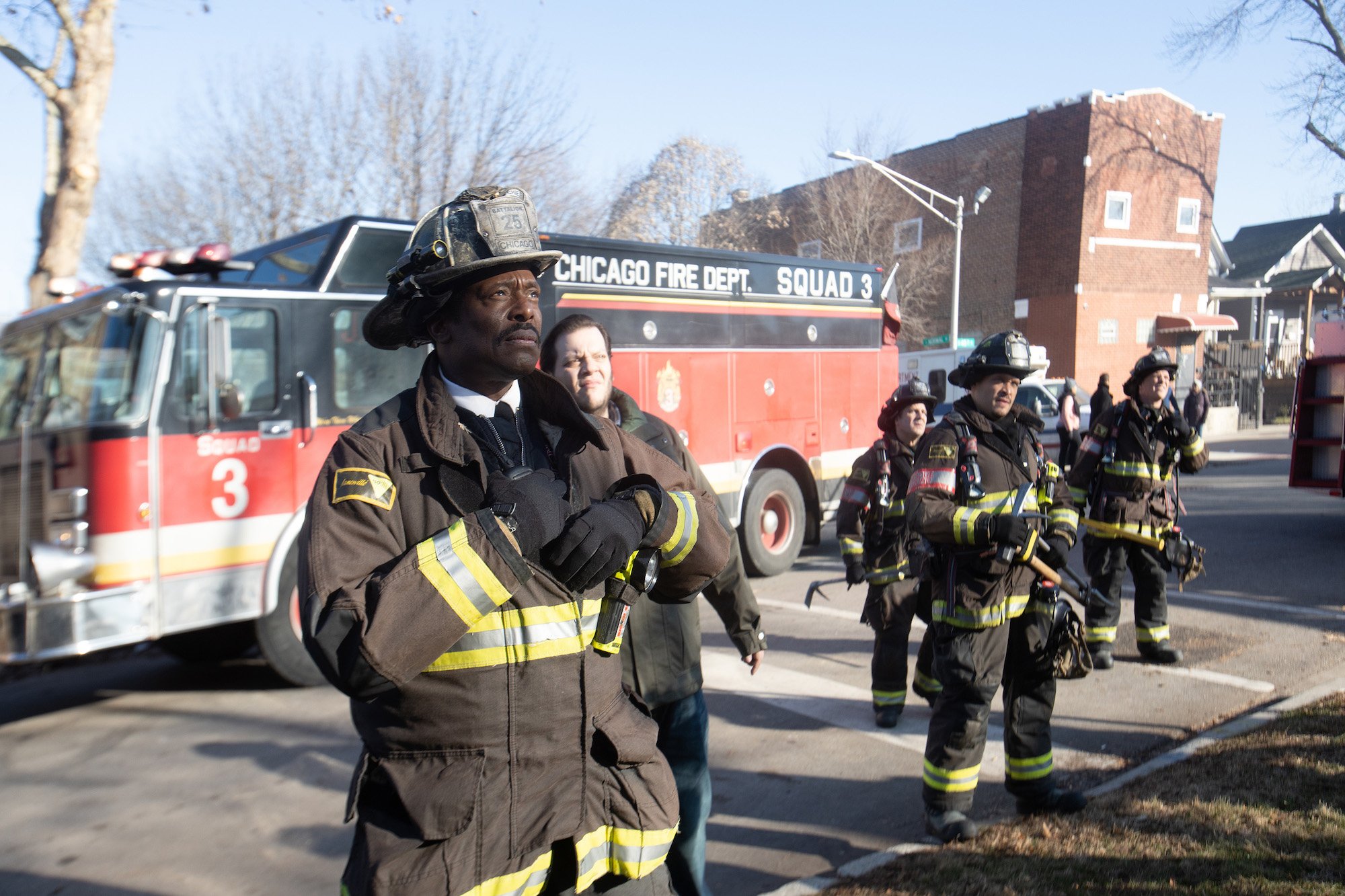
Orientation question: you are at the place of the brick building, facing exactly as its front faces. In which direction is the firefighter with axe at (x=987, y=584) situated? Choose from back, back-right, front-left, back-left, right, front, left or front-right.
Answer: front-right

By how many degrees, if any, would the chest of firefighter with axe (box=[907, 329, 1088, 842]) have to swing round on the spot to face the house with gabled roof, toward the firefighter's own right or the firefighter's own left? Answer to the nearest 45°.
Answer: approximately 135° to the firefighter's own left

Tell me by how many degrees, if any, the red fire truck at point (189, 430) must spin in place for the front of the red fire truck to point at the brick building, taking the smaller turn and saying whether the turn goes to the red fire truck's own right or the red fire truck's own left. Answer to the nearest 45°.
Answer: approximately 180°

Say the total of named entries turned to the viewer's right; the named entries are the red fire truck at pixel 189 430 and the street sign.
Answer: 0

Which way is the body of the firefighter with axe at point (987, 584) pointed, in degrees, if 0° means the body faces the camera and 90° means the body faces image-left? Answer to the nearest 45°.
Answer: approximately 315°

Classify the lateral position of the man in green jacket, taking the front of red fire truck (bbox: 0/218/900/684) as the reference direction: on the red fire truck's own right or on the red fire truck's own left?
on the red fire truck's own left

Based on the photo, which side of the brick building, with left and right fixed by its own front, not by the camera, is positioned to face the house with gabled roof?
left

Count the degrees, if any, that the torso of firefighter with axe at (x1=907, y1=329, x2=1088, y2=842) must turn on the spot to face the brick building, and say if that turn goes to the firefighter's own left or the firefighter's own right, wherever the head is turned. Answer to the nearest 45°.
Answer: approximately 135° to the firefighter's own left

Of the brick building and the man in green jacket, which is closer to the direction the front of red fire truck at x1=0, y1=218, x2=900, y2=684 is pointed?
the man in green jacket

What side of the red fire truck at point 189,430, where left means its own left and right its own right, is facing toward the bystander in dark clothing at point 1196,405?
back
